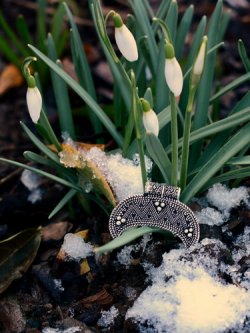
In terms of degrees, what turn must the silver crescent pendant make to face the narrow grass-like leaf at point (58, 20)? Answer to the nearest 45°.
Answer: approximately 180°

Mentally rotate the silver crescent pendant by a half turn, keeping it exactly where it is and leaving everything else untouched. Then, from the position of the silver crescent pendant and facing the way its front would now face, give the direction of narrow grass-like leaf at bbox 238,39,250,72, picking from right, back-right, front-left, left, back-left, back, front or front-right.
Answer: front-right

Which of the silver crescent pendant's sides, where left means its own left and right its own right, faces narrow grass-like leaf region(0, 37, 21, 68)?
back

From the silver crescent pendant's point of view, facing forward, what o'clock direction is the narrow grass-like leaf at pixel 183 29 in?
The narrow grass-like leaf is roughly at 7 o'clock from the silver crescent pendant.

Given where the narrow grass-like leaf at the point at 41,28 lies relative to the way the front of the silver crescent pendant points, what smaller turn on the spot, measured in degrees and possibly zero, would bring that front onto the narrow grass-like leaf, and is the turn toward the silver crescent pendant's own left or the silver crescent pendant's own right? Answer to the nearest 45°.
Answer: approximately 180°

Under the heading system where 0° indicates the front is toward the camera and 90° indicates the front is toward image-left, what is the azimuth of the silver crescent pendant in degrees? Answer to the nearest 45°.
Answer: approximately 0°
